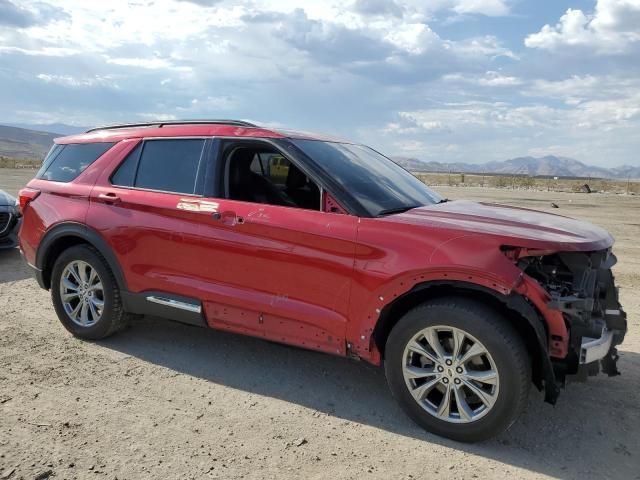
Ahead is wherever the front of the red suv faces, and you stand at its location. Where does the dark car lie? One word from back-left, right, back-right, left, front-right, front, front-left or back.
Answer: back

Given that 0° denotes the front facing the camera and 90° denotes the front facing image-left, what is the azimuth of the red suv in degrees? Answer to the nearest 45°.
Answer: approximately 315°
